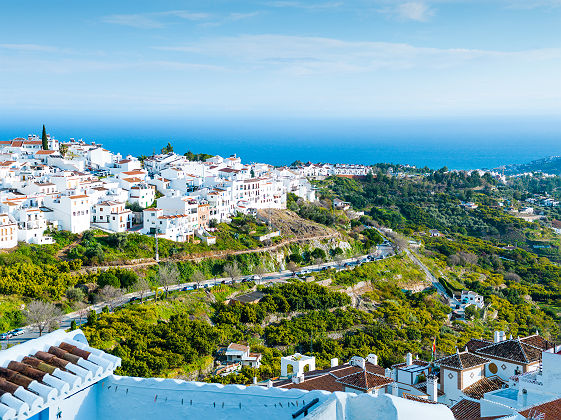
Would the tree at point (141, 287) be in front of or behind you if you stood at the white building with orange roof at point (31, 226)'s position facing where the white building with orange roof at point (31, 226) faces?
in front

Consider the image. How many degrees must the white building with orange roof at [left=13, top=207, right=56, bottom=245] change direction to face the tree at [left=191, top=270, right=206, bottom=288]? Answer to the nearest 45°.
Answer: approximately 45° to its left

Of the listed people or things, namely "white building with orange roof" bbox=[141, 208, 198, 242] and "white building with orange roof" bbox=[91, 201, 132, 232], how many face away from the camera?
0

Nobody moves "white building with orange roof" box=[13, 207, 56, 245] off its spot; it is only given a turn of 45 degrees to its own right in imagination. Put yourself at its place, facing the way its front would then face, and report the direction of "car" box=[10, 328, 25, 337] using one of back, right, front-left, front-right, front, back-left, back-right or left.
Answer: front

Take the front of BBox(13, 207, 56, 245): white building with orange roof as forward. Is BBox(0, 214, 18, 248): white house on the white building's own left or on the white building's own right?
on the white building's own right

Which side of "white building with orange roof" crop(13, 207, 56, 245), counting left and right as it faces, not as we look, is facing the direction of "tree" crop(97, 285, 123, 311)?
front

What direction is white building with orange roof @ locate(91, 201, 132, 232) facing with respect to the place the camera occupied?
facing the viewer and to the right of the viewer

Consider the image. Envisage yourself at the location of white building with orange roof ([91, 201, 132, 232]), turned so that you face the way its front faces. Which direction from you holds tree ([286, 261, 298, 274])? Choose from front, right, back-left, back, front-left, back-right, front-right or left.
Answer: front-left

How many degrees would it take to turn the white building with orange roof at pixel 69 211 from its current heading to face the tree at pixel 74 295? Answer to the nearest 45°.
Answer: approximately 45° to its right

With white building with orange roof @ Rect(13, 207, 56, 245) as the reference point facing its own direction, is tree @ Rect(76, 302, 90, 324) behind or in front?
in front

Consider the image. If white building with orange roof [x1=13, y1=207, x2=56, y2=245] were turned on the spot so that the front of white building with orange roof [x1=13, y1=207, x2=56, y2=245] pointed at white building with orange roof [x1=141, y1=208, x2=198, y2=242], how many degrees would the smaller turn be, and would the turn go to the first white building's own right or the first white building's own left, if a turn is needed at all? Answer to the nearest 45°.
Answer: approximately 45° to the first white building's own left

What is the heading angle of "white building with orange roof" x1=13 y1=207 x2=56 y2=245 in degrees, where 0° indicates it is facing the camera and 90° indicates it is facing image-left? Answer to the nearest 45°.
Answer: approximately 315°
